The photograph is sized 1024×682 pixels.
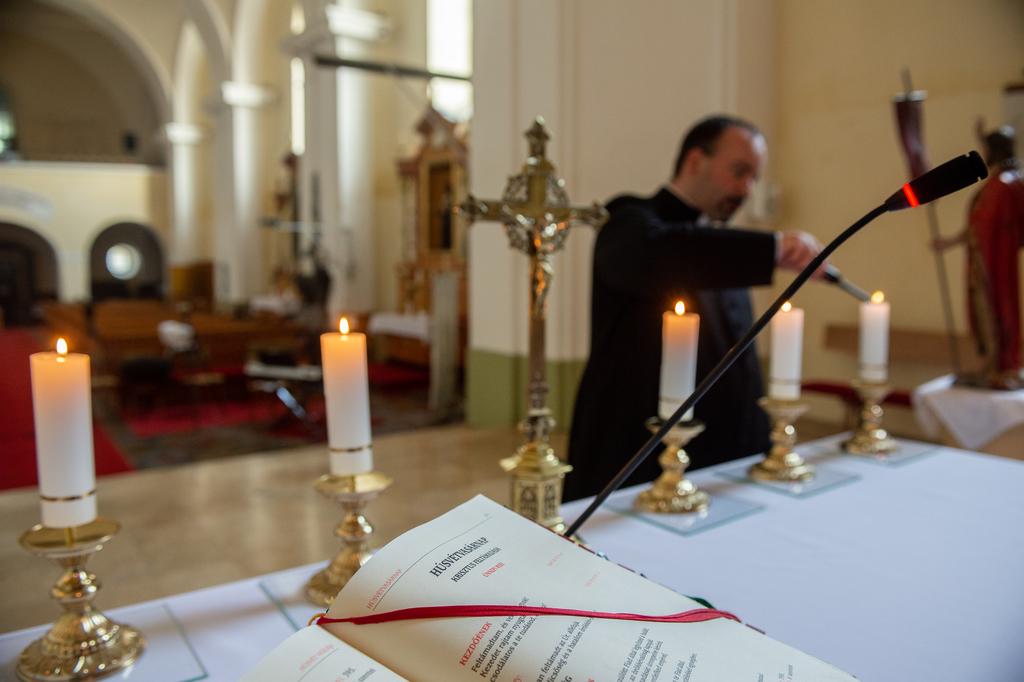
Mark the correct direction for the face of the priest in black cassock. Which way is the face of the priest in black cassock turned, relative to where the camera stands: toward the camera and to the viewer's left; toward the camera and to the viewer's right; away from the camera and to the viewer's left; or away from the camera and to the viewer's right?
toward the camera and to the viewer's right

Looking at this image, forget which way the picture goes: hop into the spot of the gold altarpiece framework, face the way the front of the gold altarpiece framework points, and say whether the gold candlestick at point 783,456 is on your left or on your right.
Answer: on your left

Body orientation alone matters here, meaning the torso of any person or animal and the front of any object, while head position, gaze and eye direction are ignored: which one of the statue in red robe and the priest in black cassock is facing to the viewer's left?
the statue in red robe

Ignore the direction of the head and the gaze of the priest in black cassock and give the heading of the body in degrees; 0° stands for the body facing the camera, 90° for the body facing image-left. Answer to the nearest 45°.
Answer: approximately 315°

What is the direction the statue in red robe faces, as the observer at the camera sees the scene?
facing to the left of the viewer

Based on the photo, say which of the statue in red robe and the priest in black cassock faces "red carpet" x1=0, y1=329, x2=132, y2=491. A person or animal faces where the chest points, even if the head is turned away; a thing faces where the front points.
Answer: the statue in red robe

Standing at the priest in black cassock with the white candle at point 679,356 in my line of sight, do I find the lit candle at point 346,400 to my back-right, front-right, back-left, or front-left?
front-right

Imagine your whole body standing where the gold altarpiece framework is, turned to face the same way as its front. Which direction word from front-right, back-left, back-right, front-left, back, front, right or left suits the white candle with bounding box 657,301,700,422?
front-left

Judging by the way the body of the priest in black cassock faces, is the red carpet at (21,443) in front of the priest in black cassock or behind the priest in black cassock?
behind

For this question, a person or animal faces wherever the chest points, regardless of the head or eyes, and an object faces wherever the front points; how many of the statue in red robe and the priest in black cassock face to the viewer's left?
1

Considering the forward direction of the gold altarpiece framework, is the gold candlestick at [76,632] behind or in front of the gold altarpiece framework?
in front
